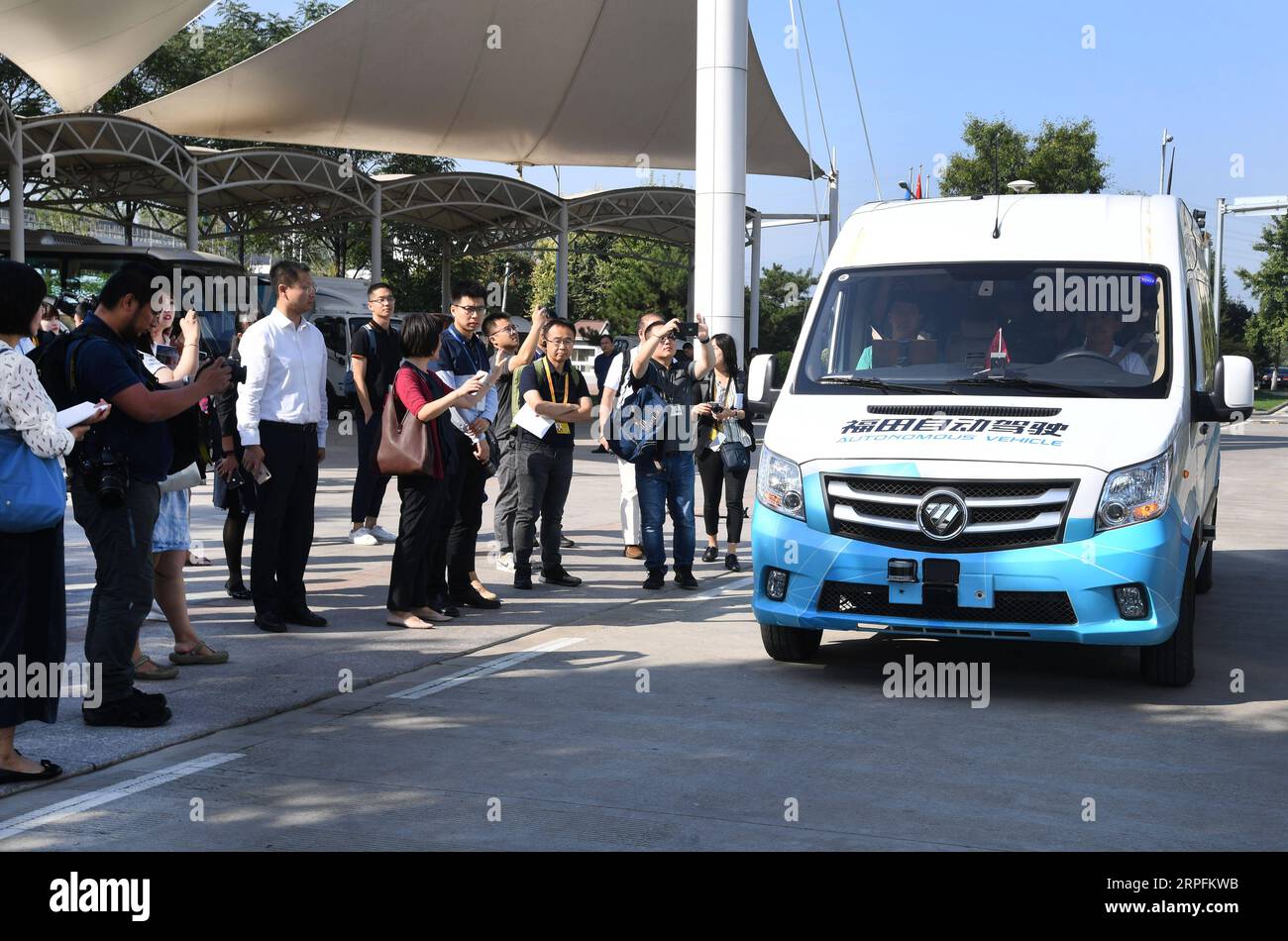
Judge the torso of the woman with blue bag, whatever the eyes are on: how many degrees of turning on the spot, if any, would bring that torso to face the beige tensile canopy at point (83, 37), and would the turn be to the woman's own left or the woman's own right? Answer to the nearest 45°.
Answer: approximately 90° to the woman's own left

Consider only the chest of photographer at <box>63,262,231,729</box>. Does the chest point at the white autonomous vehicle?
yes

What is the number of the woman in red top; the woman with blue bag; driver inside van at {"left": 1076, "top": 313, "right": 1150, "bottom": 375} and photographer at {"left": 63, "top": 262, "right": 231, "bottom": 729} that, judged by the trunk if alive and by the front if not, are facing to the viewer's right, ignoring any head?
3

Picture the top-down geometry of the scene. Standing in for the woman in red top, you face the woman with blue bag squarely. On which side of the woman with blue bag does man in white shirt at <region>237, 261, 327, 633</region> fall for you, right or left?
right

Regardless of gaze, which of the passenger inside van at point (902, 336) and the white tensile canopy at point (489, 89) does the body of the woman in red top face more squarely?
the passenger inside van

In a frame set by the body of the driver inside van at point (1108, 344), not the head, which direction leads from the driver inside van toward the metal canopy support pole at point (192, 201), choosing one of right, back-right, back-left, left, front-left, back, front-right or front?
back-right

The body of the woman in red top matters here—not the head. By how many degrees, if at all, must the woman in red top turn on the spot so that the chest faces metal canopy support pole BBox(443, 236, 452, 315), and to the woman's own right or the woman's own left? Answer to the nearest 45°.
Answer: approximately 90° to the woman's own left

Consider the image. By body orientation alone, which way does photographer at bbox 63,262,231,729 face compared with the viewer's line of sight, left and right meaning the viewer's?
facing to the right of the viewer

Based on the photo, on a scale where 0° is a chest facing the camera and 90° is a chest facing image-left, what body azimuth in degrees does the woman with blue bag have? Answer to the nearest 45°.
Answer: approximately 270°

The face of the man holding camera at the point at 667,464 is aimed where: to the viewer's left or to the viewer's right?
to the viewer's right

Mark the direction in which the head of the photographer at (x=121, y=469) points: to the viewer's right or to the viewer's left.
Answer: to the viewer's right

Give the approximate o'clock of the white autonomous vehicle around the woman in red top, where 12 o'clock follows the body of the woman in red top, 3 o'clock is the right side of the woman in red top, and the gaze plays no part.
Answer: The white autonomous vehicle is roughly at 1 o'clock from the woman in red top.

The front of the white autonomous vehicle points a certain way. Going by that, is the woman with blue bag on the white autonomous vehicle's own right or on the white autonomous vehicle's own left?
on the white autonomous vehicle's own right

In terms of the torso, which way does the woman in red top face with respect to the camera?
to the viewer's right
